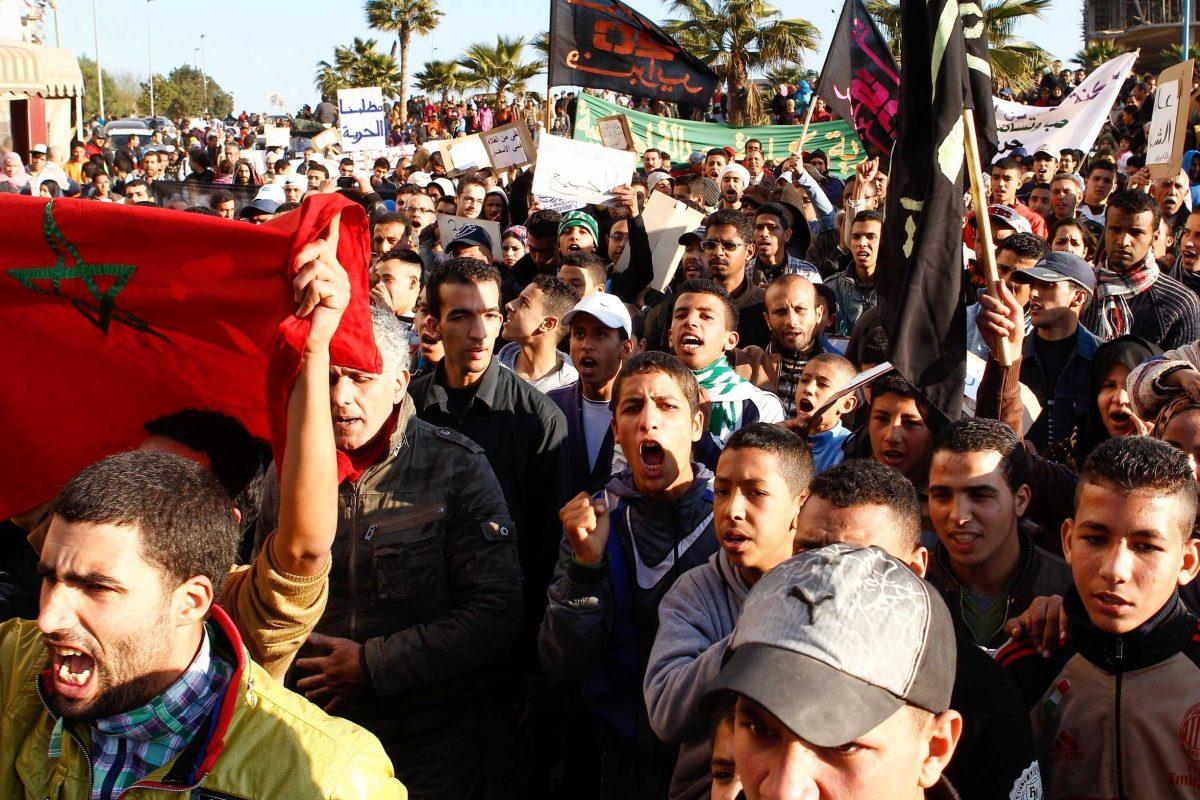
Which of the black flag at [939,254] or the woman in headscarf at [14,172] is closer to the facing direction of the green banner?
the black flag

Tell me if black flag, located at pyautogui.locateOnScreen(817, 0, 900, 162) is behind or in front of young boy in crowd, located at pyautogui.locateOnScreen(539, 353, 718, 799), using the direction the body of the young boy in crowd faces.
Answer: behind

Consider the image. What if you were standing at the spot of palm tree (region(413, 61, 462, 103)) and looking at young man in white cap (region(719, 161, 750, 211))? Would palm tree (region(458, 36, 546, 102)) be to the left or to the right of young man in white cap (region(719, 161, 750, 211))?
left

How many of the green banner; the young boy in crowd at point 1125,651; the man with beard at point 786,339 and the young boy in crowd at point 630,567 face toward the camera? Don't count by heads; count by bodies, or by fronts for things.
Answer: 4

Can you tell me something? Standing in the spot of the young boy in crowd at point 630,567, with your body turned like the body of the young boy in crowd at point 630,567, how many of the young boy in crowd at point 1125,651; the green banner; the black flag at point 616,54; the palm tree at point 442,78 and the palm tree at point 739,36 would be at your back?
4

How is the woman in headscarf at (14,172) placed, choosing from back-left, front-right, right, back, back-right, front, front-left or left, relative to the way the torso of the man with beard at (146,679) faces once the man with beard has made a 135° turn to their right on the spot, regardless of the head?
front

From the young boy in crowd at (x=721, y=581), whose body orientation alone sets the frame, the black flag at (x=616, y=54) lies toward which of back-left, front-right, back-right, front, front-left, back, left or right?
back-right

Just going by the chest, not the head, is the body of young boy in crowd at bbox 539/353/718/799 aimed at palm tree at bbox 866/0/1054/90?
no

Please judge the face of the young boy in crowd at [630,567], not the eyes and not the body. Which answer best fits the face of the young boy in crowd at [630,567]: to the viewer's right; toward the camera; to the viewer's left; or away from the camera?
toward the camera

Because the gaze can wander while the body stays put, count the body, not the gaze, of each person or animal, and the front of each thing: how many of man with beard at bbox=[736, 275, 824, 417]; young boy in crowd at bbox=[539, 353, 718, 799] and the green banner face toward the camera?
3

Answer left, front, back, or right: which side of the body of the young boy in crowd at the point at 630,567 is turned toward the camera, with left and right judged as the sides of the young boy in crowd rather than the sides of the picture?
front

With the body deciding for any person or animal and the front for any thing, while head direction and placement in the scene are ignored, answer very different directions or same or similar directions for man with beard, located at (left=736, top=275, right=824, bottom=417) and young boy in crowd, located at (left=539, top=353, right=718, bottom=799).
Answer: same or similar directions

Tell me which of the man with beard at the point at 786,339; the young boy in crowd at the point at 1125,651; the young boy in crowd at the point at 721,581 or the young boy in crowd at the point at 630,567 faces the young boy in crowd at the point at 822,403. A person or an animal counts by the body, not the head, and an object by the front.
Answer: the man with beard

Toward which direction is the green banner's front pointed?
toward the camera

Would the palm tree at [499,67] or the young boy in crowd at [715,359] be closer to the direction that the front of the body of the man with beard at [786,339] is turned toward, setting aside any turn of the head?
the young boy in crowd

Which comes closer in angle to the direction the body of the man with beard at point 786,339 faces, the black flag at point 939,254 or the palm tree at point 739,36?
the black flag

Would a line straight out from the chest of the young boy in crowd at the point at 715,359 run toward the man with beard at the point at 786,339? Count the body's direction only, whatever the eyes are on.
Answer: no

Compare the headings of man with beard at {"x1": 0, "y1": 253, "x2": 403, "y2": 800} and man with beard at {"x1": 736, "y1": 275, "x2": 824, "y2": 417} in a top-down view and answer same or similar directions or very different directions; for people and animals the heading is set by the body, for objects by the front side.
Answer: same or similar directions

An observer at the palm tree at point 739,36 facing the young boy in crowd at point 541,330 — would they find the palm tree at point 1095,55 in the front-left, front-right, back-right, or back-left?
back-left

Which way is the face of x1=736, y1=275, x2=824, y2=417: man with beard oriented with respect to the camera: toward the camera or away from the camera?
toward the camera
